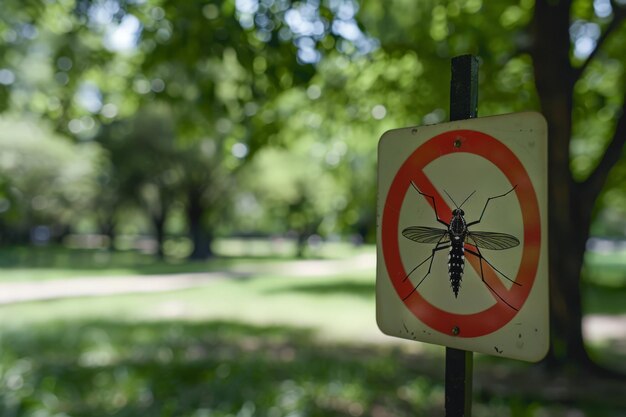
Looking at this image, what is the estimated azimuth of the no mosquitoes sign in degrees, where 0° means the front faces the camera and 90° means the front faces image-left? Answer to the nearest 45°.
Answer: approximately 45°

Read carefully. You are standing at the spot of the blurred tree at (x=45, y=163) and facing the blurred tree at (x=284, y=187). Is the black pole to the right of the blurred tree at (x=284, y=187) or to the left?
right

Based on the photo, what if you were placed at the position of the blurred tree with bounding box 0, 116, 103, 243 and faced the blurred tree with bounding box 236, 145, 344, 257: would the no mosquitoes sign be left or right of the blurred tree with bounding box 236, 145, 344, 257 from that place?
right

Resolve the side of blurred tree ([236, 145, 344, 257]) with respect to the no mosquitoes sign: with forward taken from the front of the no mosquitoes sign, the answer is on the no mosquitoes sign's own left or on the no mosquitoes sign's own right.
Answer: on the no mosquitoes sign's own right

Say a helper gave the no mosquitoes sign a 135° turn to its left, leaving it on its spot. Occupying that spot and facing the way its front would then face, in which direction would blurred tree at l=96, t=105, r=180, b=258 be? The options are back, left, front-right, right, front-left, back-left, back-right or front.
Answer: back-left

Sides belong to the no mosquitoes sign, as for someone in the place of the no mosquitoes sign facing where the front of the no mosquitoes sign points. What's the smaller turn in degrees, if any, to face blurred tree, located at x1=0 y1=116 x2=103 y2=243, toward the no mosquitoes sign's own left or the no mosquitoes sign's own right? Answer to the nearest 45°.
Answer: approximately 90° to the no mosquitoes sign's own right

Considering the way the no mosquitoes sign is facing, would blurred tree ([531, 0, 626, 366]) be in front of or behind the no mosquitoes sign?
behind
